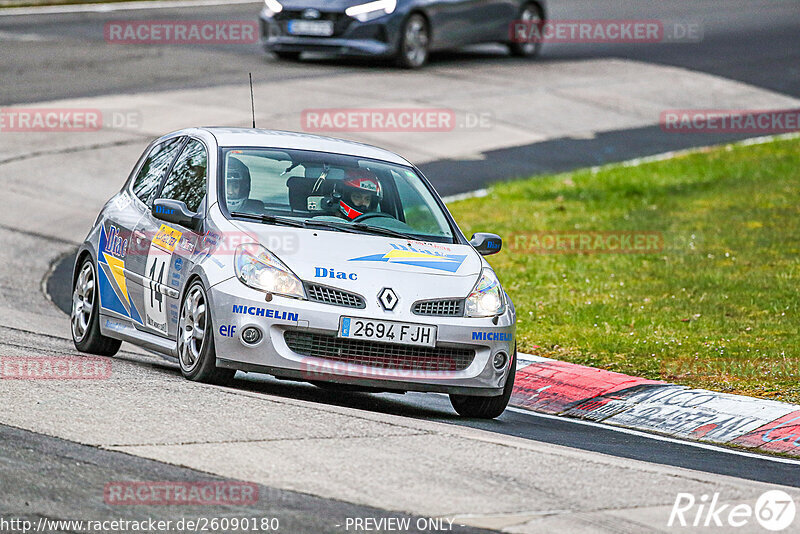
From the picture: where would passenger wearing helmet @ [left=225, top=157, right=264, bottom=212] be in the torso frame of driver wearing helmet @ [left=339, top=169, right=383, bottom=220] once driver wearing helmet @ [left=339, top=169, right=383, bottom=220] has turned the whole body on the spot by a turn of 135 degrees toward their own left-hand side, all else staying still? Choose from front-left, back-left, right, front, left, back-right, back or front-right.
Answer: left

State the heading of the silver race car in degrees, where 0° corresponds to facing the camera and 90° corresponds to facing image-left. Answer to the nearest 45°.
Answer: approximately 315°

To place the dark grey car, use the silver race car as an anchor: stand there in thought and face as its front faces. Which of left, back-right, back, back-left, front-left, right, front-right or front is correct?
back-left

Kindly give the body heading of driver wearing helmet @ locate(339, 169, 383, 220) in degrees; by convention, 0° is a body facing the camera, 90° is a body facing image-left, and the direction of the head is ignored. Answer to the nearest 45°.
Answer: approximately 315°

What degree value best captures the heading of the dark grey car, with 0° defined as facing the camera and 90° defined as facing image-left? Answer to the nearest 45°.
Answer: approximately 45°

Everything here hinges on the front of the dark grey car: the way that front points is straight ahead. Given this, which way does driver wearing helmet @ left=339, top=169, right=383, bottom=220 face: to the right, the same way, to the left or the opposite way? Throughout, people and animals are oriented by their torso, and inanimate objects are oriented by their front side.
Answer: to the left
